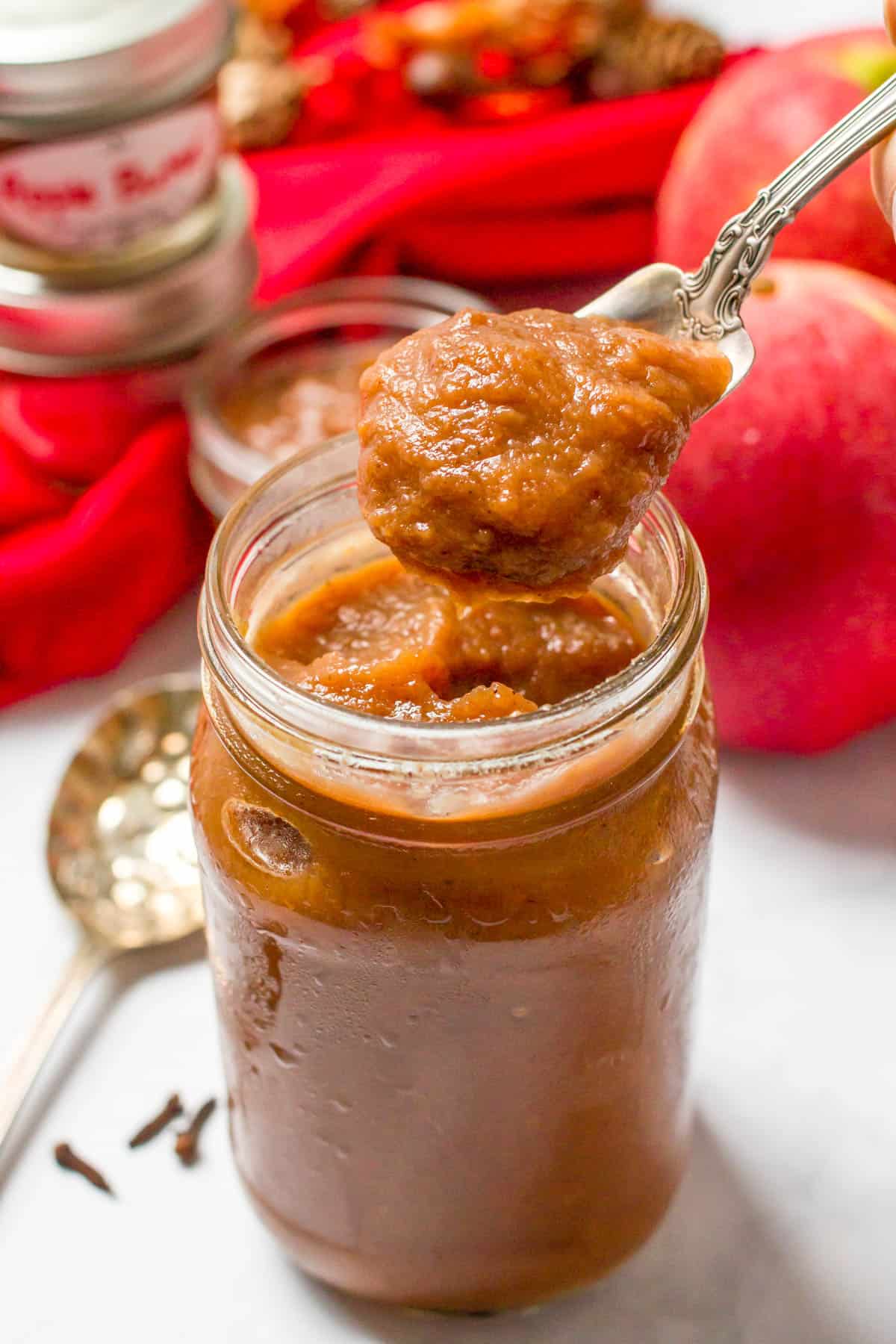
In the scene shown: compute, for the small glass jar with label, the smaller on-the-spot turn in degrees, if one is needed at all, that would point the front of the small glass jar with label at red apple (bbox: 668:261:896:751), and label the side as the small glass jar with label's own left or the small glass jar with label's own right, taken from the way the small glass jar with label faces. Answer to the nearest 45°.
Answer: approximately 45° to the small glass jar with label's own left

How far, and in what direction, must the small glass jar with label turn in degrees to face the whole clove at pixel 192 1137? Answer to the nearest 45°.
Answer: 0° — it already faces it

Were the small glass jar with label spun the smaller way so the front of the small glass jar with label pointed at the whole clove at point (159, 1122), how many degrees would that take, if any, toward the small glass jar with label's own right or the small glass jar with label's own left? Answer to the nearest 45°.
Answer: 0° — it already faces it

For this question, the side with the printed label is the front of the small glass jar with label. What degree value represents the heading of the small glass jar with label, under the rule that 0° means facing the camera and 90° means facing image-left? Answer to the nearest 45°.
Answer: approximately 0°

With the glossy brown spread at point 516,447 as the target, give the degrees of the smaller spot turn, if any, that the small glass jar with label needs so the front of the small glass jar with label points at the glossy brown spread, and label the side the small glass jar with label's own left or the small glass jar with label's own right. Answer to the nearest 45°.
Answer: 0° — it already faces it

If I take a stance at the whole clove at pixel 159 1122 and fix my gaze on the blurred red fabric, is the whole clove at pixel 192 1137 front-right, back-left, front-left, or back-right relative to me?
back-right
